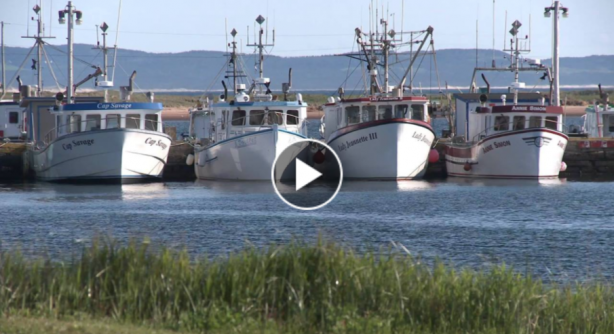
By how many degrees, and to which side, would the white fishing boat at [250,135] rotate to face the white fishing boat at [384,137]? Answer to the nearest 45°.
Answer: approximately 45° to its left

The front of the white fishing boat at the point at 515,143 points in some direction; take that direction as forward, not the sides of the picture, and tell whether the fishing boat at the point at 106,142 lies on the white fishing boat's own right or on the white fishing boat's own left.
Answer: on the white fishing boat's own right

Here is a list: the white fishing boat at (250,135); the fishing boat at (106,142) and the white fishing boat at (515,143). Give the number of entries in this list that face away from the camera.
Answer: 0

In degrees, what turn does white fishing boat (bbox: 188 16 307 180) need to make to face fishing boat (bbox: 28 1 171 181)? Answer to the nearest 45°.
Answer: approximately 135° to its right

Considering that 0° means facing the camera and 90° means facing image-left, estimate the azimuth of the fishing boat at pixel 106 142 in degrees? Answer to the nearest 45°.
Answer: approximately 315°

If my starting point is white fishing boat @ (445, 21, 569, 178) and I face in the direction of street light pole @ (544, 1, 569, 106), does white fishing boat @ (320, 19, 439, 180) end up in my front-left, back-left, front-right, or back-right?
back-left

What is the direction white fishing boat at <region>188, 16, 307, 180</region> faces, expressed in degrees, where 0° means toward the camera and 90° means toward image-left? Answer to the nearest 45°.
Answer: approximately 315°

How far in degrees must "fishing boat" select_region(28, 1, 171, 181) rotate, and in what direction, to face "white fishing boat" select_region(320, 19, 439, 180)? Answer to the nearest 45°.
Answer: approximately 45° to its left

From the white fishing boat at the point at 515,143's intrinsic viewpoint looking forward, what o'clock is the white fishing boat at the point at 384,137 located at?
the white fishing boat at the point at 384,137 is roughly at 4 o'clock from the white fishing boat at the point at 515,143.

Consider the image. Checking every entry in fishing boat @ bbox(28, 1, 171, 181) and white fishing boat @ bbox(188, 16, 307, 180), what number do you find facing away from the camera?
0

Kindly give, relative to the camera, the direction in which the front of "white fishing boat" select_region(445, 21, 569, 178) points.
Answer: facing the viewer and to the right of the viewer
